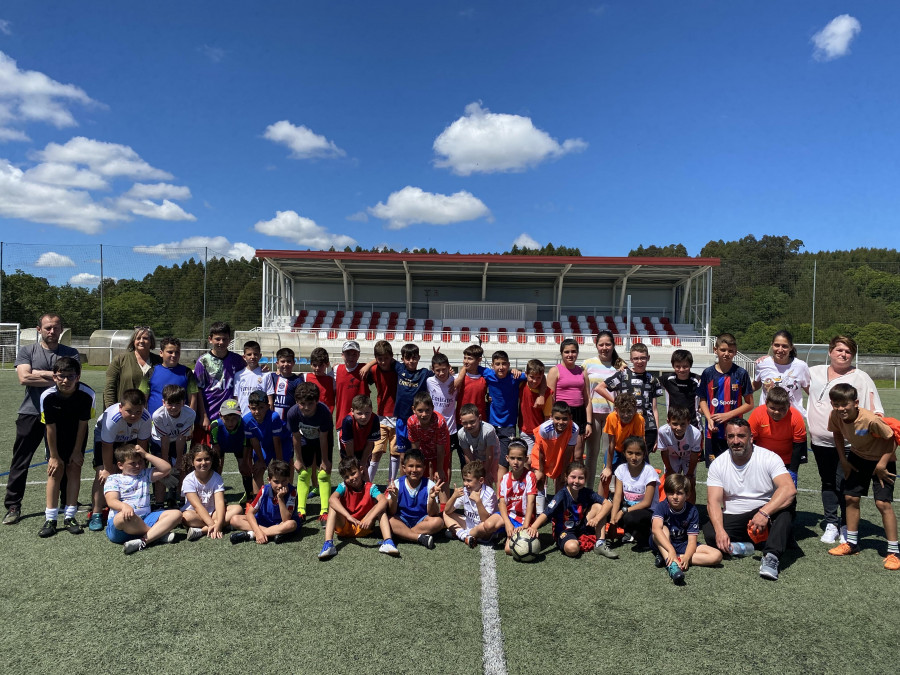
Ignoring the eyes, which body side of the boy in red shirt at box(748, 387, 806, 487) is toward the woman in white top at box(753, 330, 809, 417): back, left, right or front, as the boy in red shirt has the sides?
back

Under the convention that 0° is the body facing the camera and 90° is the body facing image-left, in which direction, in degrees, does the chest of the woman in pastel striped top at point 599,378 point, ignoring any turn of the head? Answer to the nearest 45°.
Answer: approximately 0°

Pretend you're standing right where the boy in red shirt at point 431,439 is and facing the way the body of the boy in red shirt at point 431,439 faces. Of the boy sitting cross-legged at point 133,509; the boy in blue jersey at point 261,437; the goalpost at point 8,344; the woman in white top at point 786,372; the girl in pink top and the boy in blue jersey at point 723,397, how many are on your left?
3

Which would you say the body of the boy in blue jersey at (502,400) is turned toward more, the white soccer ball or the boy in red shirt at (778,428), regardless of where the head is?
the white soccer ball

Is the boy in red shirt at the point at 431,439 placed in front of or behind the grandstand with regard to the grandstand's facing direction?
in front

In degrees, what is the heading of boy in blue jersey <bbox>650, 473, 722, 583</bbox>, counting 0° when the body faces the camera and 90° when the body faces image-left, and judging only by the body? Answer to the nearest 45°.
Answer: approximately 0°

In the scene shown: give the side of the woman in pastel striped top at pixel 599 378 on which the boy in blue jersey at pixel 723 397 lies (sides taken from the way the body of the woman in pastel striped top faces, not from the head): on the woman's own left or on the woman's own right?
on the woman's own left

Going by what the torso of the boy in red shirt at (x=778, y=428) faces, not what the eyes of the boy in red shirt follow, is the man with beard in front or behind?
in front
